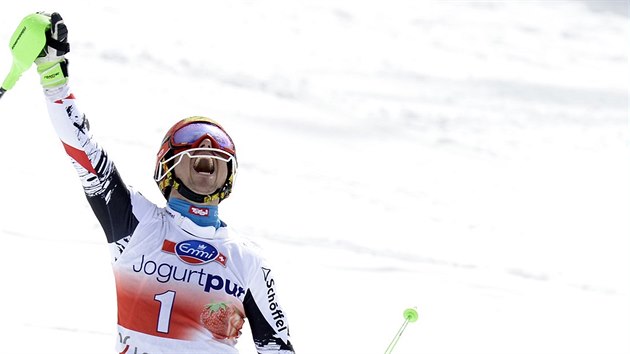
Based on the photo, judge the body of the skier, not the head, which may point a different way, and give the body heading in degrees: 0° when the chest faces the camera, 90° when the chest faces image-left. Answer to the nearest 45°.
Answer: approximately 0°
